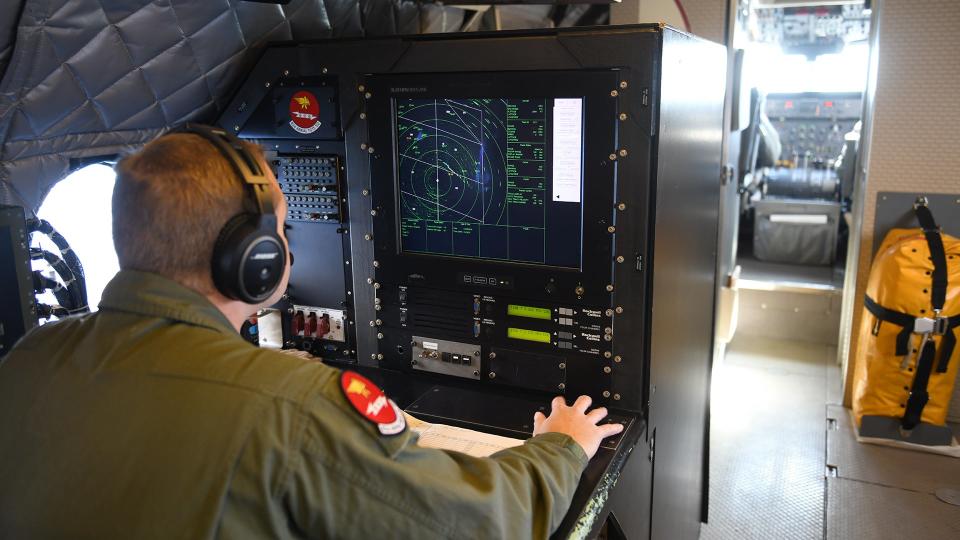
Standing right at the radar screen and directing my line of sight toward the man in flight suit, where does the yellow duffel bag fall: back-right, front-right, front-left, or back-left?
back-left

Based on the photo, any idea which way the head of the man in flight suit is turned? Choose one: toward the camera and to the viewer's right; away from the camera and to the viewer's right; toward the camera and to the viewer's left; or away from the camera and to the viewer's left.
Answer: away from the camera and to the viewer's right

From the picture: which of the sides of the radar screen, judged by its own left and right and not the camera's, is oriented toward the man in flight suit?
front

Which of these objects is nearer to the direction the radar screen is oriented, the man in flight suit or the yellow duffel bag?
the man in flight suit

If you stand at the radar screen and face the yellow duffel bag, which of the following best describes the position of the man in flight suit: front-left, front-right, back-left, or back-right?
back-right

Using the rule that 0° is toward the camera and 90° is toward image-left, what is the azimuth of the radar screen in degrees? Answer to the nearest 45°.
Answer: approximately 45°

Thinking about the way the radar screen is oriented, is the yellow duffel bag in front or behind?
behind
